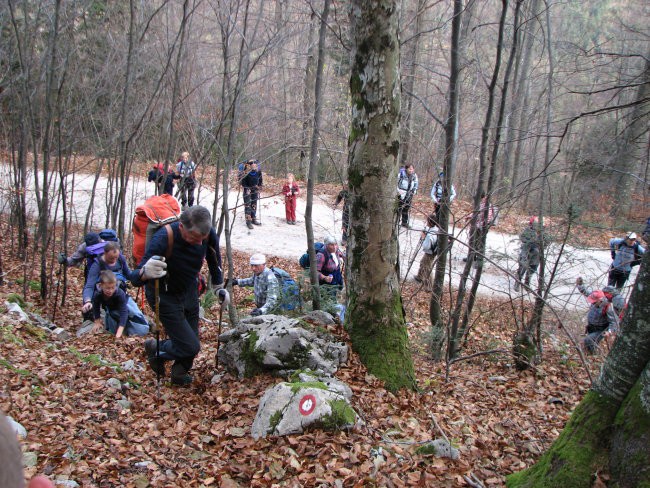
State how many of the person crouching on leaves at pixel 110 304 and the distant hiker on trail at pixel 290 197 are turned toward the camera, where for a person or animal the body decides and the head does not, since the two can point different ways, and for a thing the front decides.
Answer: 2

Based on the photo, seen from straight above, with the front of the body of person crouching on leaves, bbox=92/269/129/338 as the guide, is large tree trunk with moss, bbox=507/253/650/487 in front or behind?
in front

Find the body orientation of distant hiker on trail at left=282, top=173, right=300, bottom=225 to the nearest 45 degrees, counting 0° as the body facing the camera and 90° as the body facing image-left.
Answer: approximately 0°

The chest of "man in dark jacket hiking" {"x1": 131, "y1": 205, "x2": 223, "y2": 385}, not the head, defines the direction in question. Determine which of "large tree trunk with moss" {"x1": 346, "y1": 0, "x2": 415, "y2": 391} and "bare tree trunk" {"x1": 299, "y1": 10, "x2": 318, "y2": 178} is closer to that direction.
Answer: the large tree trunk with moss

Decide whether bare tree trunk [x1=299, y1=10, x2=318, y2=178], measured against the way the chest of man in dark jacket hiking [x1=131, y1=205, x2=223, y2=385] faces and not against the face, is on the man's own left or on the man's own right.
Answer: on the man's own left

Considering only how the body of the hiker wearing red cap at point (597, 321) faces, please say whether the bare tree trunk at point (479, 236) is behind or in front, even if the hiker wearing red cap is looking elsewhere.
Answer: in front

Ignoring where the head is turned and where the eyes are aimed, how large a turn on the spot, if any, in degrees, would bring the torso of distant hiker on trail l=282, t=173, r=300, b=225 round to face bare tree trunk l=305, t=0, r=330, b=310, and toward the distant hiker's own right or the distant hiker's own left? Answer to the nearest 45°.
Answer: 0° — they already face it

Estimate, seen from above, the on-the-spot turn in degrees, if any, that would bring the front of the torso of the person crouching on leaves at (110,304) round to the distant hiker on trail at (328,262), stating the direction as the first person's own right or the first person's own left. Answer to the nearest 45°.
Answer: approximately 90° to the first person's own left

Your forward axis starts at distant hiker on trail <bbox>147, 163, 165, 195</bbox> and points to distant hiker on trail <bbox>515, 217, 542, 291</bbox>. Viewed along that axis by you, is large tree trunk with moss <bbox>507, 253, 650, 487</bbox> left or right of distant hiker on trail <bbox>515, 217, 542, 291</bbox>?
right

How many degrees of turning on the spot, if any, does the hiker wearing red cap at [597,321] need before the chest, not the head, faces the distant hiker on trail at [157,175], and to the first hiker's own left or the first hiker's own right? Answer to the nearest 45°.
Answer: approximately 45° to the first hiker's own right

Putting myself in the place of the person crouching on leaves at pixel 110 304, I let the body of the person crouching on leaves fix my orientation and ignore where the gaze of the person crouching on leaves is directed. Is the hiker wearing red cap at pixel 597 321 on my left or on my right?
on my left

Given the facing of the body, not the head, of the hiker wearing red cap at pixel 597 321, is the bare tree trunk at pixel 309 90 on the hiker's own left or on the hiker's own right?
on the hiker's own right
